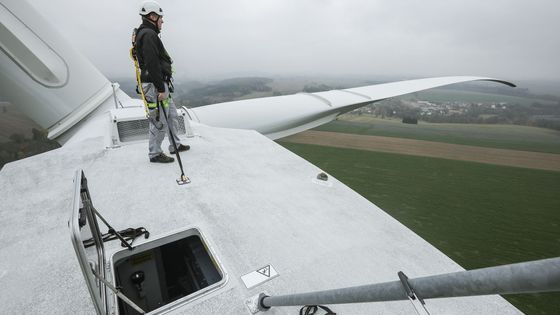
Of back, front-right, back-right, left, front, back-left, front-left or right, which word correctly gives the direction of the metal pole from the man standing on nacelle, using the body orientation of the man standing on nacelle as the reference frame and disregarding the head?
right

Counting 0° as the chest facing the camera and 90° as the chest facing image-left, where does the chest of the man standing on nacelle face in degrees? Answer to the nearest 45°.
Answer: approximately 270°

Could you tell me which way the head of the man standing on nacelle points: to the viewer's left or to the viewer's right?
to the viewer's right
